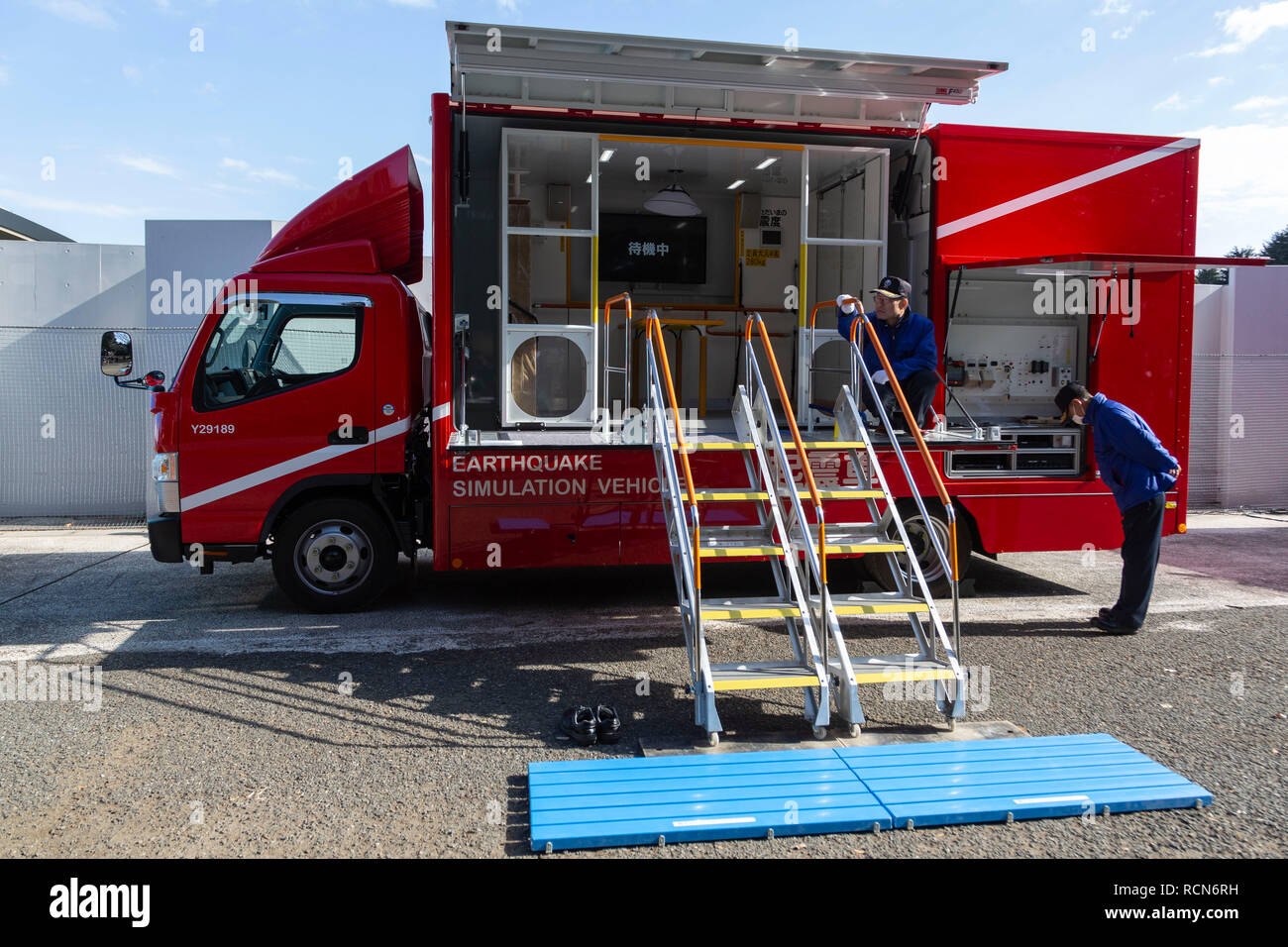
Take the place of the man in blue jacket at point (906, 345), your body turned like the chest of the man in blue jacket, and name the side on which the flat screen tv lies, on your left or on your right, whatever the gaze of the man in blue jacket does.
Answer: on your right

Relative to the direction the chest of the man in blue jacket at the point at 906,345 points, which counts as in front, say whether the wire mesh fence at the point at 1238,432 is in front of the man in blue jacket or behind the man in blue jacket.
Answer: behind

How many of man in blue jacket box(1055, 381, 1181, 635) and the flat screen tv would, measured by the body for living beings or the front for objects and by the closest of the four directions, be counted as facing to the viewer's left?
1

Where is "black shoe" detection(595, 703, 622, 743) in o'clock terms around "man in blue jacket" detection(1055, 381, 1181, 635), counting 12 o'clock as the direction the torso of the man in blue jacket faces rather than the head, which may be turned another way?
The black shoe is roughly at 10 o'clock from the man in blue jacket.

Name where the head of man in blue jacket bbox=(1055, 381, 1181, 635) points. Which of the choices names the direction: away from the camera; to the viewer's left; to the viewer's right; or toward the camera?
to the viewer's left

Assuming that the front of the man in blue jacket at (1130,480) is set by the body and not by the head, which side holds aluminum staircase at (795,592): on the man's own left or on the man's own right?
on the man's own left

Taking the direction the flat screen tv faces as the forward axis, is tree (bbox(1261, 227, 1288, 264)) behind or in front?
behind

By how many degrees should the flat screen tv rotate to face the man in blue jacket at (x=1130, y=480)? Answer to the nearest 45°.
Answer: approximately 45° to its left

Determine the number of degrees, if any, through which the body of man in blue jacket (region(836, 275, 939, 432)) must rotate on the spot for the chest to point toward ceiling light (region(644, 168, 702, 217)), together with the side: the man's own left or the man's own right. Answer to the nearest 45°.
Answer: approximately 90° to the man's own right

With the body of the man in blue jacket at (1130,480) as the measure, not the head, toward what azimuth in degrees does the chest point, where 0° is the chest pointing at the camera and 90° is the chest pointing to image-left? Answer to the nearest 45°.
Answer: approximately 90°

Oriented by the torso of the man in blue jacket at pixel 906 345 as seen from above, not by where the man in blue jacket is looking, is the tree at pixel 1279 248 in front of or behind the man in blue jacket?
behind

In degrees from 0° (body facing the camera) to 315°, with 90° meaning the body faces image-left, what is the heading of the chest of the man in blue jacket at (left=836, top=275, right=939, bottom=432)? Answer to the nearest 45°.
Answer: approximately 45°
